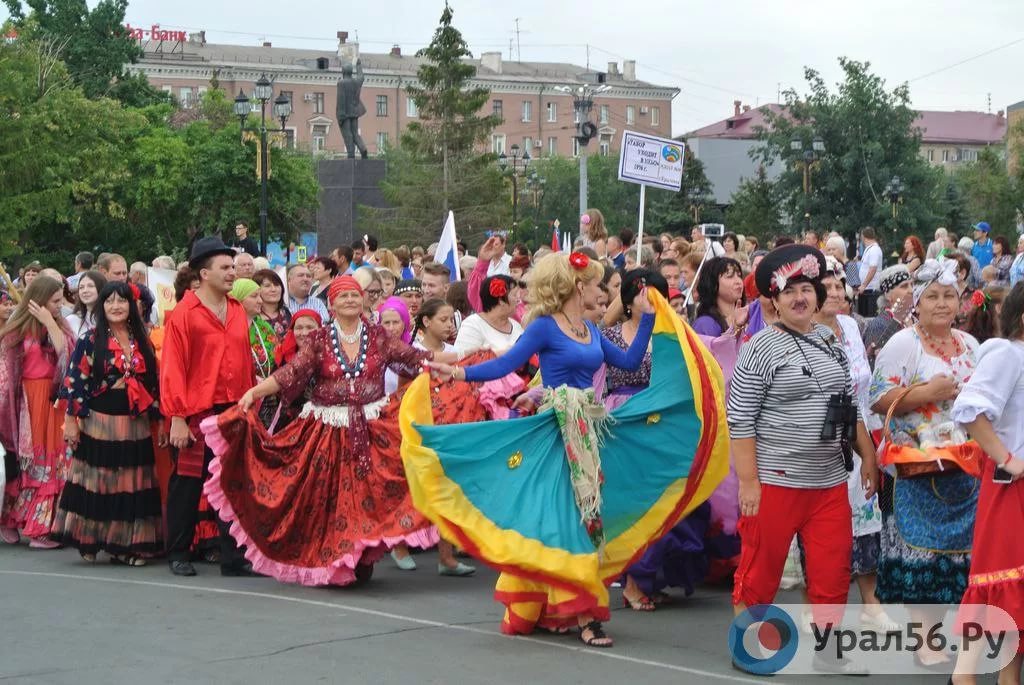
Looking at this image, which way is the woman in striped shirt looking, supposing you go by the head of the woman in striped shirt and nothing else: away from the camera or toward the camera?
toward the camera

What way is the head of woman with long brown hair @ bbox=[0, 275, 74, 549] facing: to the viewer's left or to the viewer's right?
to the viewer's right

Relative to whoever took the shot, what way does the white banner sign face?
facing the viewer

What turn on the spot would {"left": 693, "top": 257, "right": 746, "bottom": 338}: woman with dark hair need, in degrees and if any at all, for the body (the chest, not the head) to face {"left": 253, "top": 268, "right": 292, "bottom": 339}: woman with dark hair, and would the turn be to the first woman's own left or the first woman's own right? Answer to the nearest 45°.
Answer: approximately 135° to the first woman's own right

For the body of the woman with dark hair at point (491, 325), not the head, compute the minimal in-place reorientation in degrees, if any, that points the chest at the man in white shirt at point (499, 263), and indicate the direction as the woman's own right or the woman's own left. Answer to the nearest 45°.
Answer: approximately 135° to the woman's own left

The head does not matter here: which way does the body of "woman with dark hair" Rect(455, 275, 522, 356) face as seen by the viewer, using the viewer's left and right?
facing the viewer and to the right of the viewer

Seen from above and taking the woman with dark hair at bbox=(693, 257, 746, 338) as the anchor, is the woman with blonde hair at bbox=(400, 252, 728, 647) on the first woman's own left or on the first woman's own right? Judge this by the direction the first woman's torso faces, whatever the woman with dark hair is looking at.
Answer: on the first woman's own right

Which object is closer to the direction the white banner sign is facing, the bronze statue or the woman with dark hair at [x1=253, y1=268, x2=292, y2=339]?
the woman with dark hair

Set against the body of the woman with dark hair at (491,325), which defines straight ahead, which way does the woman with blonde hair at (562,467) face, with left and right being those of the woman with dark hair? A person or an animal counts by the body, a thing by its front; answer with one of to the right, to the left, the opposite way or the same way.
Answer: the same way
